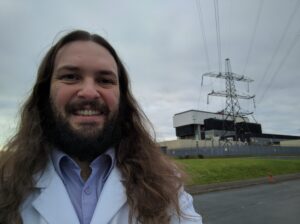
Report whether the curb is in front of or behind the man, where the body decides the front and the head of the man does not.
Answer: behind

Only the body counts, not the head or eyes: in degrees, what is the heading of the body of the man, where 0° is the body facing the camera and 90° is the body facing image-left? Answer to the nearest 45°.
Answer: approximately 0°
